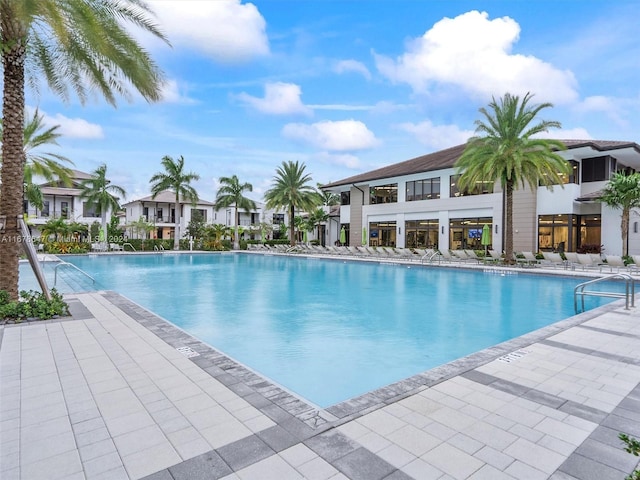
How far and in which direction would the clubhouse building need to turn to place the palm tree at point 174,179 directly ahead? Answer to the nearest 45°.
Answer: approximately 45° to its right

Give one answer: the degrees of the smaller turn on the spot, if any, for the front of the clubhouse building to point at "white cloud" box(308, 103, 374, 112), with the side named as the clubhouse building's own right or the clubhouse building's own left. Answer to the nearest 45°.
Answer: approximately 90° to the clubhouse building's own right

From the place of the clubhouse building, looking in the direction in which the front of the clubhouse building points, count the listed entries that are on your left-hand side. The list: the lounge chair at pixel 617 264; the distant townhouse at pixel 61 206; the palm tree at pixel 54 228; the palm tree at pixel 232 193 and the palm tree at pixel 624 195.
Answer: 2

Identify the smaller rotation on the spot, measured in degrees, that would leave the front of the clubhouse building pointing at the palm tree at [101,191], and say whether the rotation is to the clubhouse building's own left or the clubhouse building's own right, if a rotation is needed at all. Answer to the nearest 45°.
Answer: approximately 45° to the clubhouse building's own right

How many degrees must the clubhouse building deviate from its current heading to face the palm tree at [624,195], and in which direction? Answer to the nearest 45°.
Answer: approximately 90° to its left

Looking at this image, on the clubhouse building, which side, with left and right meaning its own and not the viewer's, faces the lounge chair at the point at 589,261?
left

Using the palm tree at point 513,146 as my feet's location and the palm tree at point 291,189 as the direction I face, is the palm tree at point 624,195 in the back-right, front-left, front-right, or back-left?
back-right

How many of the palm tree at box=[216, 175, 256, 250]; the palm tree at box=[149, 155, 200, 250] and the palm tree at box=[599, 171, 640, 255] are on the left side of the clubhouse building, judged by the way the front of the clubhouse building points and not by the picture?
1

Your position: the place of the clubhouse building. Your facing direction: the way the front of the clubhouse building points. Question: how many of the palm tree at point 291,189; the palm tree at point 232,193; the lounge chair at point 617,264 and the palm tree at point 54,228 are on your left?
1

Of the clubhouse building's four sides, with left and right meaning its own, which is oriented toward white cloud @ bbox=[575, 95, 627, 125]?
back

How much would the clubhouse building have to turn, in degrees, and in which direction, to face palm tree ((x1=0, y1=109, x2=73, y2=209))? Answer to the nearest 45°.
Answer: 0° — it already faces it

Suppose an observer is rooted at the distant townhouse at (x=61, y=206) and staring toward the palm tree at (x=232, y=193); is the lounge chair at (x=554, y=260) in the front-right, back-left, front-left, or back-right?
front-right

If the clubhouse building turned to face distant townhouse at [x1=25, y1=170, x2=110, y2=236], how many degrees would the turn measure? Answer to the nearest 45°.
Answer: approximately 45° to its right

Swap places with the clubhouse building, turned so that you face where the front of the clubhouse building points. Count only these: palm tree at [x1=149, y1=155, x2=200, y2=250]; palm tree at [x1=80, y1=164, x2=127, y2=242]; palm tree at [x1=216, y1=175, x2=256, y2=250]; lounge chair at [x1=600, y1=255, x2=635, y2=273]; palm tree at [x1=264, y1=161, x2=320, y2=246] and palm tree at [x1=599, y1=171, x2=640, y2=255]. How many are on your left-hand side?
2

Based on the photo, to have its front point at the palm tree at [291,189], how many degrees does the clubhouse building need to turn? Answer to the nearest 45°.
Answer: approximately 45° to its right
